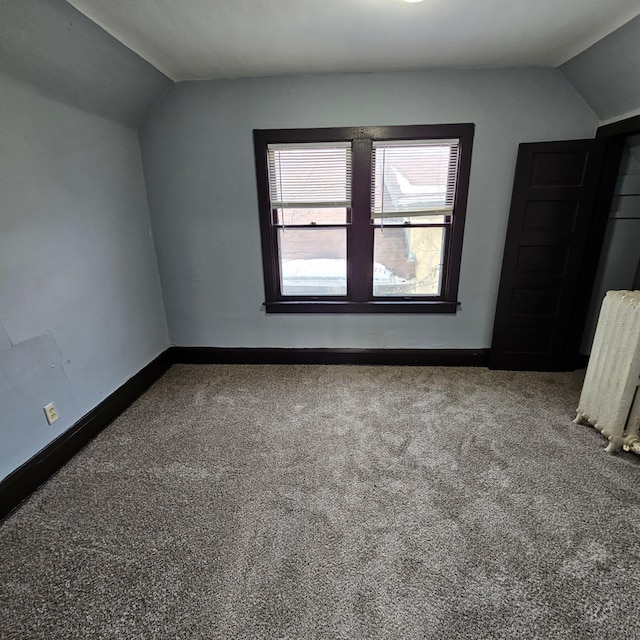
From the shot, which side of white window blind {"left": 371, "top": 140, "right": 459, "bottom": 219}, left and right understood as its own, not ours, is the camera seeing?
front

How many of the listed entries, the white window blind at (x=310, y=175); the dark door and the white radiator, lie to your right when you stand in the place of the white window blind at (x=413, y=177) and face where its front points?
1

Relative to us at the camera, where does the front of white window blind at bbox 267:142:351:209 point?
facing the viewer

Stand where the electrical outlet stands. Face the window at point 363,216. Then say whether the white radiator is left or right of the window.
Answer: right

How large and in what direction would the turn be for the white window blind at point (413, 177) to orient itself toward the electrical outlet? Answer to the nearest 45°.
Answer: approximately 45° to its right

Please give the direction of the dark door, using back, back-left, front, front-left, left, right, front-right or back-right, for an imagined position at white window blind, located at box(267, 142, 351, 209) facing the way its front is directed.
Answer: left

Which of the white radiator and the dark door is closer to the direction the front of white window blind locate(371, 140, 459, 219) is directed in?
the white radiator

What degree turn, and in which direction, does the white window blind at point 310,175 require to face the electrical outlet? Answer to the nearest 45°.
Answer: approximately 45° to its right

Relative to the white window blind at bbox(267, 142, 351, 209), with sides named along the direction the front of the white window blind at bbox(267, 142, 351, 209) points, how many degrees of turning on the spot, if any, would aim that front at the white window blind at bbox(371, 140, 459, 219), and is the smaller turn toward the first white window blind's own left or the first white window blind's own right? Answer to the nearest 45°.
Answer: approximately 90° to the first white window blind's own left

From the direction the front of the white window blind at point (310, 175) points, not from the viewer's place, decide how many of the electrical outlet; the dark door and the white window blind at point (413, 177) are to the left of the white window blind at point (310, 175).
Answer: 2

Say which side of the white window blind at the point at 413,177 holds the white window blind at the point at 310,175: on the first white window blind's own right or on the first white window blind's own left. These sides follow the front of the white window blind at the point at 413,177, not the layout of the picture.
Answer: on the first white window blind's own right

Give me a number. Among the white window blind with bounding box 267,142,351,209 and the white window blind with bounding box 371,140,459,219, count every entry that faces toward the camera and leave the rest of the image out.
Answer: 2

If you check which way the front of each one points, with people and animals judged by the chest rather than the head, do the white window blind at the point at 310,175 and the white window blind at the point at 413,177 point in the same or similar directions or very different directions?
same or similar directions

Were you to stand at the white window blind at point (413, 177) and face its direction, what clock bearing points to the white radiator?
The white radiator is roughly at 10 o'clock from the white window blind.

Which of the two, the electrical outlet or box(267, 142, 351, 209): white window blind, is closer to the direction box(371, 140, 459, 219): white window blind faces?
the electrical outlet
